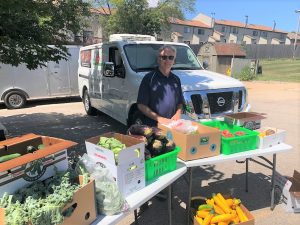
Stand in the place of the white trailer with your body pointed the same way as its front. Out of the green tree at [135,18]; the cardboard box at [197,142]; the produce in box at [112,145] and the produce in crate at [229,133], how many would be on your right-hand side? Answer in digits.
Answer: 3

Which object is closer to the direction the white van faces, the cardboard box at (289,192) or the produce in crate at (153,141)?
the cardboard box

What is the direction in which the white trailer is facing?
to the viewer's right

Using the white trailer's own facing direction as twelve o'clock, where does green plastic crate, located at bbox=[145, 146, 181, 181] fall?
The green plastic crate is roughly at 3 o'clock from the white trailer.

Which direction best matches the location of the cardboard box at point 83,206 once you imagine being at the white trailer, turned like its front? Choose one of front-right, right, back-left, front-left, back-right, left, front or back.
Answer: right

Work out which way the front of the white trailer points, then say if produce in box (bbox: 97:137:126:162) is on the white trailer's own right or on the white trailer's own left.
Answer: on the white trailer's own right

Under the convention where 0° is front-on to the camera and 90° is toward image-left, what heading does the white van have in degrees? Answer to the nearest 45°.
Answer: approximately 315°

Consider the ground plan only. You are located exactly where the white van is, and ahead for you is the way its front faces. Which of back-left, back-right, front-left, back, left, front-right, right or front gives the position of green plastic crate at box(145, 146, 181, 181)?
front-right

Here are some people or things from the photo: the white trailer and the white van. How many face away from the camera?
0

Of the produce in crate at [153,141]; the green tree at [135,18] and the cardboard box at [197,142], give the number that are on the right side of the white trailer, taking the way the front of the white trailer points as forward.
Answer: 2

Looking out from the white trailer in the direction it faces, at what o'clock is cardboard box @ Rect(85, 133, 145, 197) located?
The cardboard box is roughly at 3 o'clock from the white trailer.

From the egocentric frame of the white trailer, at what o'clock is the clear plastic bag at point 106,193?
The clear plastic bag is roughly at 3 o'clock from the white trailer.

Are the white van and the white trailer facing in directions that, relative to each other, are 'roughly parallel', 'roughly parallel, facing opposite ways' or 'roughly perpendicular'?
roughly perpendicular

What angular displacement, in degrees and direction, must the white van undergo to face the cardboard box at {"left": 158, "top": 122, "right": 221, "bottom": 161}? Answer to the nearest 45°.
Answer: approximately 45° to its right
